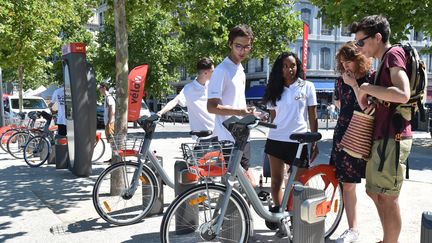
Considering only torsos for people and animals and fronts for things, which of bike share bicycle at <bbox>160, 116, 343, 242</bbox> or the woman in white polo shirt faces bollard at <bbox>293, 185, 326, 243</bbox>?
the woman in white polo shirt

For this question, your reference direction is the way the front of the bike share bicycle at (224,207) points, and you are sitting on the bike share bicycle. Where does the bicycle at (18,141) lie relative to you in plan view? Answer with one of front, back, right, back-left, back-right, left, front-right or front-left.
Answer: right

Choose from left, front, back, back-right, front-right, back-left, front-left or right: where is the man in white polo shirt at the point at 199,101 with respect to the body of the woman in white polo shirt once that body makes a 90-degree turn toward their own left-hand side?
back-left

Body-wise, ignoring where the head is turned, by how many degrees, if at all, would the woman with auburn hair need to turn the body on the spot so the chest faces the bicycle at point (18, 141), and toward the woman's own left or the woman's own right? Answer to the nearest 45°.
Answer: approximately 90° to the woman's own right

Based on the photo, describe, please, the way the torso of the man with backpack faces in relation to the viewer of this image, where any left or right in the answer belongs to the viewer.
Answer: facing to the left of the viewer

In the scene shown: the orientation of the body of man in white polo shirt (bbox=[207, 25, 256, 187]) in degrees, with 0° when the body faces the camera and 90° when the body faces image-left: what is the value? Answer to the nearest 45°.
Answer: approximately 315°

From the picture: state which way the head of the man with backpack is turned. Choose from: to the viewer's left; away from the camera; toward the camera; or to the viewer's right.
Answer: to the viewer's left

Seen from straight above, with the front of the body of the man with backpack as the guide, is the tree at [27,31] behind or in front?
in front

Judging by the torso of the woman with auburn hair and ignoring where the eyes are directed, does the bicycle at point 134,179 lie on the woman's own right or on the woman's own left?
on the woman's own right

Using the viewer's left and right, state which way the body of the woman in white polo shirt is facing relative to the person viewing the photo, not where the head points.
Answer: facing the viewer

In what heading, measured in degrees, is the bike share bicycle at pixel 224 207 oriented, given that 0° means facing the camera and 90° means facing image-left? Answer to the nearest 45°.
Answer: approximately 45°

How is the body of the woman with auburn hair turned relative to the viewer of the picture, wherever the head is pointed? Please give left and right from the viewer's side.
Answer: facing the viewer and to the left of the viewer
